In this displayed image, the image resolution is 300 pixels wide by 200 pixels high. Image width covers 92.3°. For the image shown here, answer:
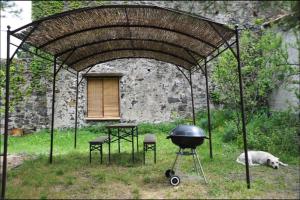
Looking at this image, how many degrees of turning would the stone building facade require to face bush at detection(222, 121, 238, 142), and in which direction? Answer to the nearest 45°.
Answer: approximately 45° to its left

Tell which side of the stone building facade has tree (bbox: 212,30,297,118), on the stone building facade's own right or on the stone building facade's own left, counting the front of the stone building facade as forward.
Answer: on the stone building facade's own left

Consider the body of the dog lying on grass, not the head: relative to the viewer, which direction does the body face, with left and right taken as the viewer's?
facing the viewer and to the right of the viewer

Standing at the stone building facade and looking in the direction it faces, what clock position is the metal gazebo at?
The metal gazebo is roughly at 12 o'clock from the stone building facade.

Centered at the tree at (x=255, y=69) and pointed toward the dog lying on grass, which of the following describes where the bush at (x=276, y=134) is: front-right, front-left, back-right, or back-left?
front-left

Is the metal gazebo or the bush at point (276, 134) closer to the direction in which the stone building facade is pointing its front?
the metal gazebo

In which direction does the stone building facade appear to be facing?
toward the camera

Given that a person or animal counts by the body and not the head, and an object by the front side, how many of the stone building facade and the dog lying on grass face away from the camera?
0

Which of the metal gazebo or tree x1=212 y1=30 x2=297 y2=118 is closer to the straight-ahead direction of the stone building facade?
the metal gazebo
